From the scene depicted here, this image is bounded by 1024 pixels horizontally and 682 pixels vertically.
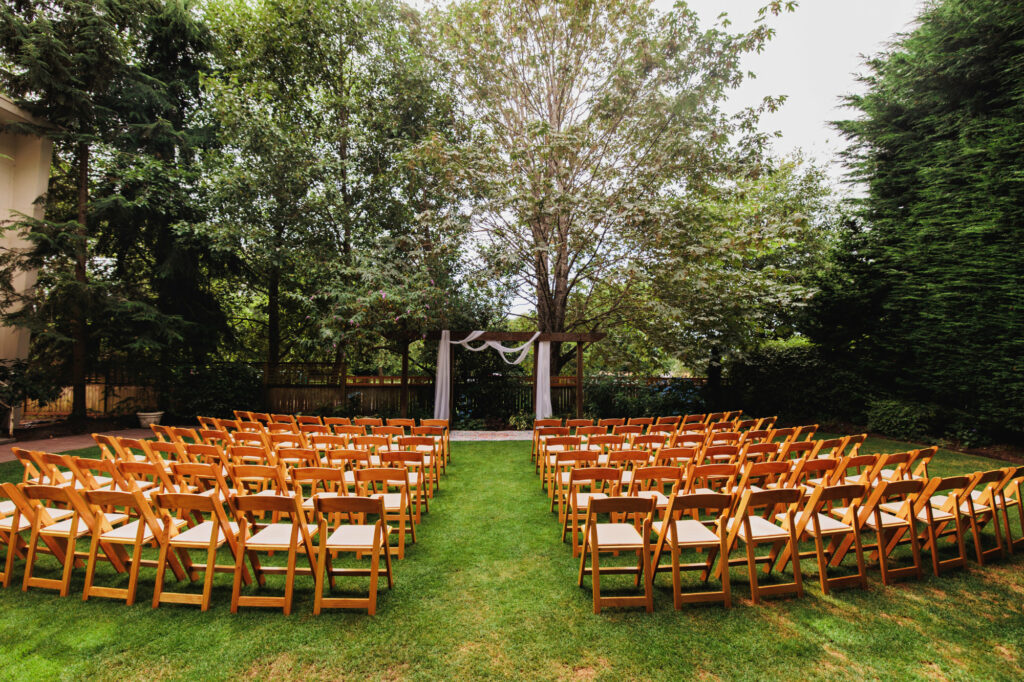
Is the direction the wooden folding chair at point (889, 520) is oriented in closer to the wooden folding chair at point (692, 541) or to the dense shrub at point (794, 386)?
the dense shrub

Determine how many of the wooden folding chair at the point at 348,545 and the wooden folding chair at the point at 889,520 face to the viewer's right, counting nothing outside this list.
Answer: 0

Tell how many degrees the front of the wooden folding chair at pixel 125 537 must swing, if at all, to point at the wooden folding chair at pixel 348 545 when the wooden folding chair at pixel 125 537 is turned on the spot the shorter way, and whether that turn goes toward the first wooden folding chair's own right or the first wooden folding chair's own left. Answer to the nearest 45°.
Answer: approximately 90° to the first wooden folding chair's own right

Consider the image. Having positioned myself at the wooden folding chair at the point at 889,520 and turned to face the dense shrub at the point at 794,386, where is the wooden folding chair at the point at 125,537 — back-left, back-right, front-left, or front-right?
back-left

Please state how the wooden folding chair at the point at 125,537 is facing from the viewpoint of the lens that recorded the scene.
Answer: facing away from the viewer and to the right of the viewer

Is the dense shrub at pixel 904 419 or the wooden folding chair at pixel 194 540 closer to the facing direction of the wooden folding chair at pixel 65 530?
the dense shrub

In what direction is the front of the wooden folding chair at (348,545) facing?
away from the camera

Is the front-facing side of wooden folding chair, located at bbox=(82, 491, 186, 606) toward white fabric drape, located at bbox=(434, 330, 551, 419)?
yes

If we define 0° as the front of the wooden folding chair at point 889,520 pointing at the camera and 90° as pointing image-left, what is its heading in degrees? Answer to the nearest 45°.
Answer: approximately 135°

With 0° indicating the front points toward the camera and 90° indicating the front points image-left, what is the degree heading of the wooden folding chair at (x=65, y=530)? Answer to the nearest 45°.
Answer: approximately 225°

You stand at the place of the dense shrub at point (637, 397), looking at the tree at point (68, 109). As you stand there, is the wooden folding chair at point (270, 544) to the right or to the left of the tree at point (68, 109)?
left

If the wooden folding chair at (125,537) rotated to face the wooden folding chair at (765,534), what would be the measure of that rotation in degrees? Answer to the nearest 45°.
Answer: approximately 90° to its right

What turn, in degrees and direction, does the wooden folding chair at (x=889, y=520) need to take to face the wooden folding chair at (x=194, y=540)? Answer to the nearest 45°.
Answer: approximately 90° to its left

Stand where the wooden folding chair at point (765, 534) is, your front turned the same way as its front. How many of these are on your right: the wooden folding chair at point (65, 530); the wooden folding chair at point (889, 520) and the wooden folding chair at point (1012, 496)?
2
